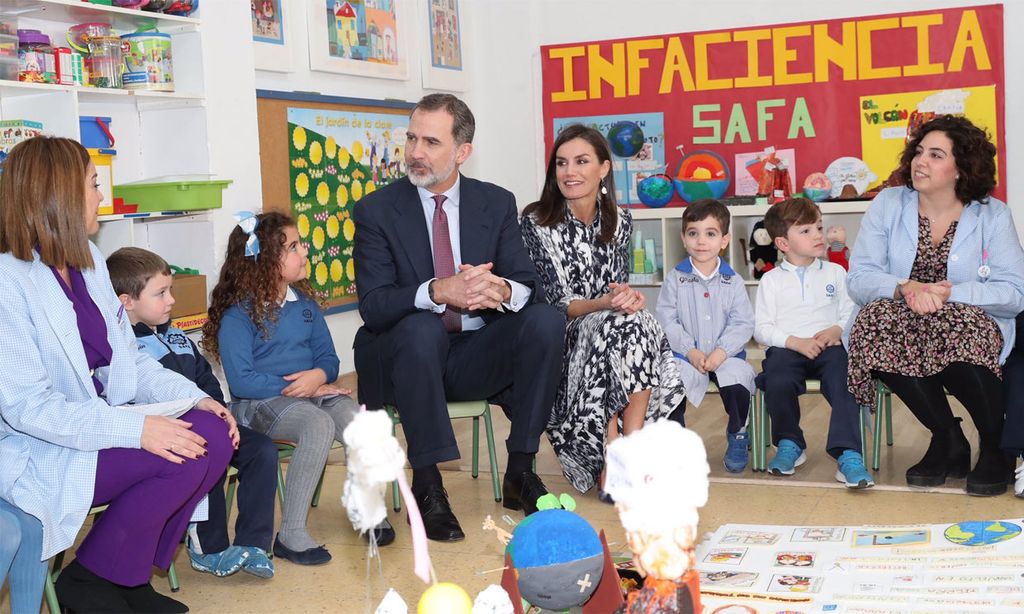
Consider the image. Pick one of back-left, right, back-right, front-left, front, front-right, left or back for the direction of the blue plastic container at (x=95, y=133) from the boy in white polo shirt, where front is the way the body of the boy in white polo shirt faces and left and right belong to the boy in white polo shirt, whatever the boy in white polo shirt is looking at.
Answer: right

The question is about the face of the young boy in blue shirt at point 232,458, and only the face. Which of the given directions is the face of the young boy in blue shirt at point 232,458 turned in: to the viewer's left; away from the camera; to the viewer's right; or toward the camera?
to the viewer's right

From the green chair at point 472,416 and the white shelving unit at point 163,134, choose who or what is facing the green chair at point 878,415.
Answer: the white shelving unit

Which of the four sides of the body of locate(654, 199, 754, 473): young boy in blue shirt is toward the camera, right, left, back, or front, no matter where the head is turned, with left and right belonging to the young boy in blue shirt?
front

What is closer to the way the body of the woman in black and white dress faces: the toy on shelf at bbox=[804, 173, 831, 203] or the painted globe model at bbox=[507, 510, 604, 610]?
the painted globe model

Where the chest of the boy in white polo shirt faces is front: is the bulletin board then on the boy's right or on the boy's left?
on the boy's right

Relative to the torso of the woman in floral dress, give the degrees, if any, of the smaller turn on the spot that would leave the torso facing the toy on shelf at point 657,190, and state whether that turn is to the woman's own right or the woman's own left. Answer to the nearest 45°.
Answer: approximately 90° to the woman's own right

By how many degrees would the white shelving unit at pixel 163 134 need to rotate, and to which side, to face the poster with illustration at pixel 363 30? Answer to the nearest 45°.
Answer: approximately 90° to its left

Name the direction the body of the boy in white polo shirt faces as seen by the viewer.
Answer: toward the camera

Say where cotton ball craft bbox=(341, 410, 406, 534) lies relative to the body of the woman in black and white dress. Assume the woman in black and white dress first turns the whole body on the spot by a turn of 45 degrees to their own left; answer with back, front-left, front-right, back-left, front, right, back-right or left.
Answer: right

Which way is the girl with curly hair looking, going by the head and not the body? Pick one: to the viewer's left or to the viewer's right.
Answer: to the viewer's right

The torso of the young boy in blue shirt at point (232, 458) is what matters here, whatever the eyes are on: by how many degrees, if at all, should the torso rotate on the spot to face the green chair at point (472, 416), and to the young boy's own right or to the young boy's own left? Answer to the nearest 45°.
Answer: approximately 90° to the young boy's own left

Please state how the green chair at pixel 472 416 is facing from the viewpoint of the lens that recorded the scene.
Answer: facing the viewer

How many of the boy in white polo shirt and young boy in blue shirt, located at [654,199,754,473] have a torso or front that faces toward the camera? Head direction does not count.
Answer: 2

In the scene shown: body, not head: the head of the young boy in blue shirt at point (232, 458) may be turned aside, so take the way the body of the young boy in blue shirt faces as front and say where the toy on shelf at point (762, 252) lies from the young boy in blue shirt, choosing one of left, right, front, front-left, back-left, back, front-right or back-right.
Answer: left

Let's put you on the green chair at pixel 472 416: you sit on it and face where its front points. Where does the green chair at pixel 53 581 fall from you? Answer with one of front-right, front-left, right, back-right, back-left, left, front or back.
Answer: front-right

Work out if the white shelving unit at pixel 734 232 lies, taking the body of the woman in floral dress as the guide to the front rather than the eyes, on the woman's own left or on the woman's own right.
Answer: on the woman's own right

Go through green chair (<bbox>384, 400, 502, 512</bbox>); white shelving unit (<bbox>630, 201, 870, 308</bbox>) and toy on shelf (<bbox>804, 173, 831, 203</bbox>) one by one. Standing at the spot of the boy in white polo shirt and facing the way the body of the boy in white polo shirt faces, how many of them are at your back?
2

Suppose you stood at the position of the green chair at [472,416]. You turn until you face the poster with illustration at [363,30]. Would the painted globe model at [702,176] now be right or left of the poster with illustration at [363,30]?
right
